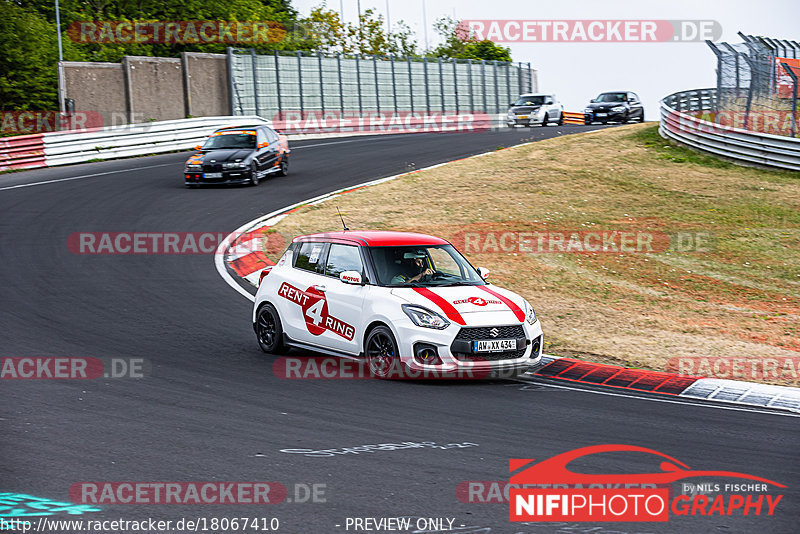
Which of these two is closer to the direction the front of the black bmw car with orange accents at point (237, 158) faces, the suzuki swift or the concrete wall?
the suzuki swift

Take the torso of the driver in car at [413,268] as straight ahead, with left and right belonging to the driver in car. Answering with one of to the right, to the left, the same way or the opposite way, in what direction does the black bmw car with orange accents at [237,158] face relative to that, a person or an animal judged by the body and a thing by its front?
to the right

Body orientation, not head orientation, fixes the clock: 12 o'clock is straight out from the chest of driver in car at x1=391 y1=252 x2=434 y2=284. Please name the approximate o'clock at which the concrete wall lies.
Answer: The concrete wall is roughly at 7 o'clock from the driver in car.

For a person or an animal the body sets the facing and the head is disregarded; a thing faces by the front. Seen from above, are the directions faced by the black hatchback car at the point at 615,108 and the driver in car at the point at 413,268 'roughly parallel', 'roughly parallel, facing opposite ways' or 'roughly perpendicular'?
roughly perpendicular

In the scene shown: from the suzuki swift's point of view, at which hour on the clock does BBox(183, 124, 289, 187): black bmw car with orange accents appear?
The black bmw car with orange accents is roughly at 7 o'clock from the suzuki swift.

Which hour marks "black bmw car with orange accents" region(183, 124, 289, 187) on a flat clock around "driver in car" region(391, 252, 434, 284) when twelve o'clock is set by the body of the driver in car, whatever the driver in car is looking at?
The black bmw car with orange accents is roughly at 7 o'clock from the driver in car.

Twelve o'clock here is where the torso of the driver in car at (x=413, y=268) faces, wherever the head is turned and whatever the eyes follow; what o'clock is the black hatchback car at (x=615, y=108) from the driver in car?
The black hatchback car is roughly at 8 o'clock from the driver in car.

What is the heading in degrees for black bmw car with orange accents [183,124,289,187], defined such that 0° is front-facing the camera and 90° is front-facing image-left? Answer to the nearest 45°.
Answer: approximately 45°

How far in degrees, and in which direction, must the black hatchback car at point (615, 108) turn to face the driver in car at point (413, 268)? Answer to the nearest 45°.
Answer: approximately 45° to its left

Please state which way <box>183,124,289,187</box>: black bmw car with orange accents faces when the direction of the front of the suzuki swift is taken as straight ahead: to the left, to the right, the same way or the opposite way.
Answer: to the right
